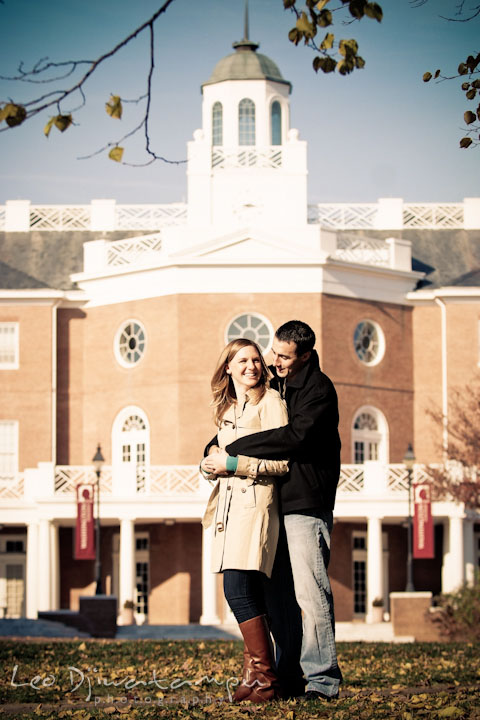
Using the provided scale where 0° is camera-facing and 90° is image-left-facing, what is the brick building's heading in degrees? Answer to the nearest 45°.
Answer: approximately 0°

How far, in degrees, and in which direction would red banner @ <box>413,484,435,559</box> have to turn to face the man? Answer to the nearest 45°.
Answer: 0° — it already faces them

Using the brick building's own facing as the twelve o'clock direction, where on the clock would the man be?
The man is roughly at 12 o'clock from the brick building.

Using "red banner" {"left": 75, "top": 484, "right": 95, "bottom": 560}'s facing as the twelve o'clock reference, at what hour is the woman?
The woman is roughly at 12 o'clock from the red banner.

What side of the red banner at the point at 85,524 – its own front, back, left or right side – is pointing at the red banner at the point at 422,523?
left

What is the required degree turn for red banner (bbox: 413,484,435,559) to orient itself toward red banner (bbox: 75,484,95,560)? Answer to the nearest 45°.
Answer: approximately 90° to its right

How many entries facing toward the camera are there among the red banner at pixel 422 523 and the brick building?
2

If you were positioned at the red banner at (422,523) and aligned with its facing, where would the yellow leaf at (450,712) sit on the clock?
The yellow leaf is roughly at 12 o'clock from the red banner.
